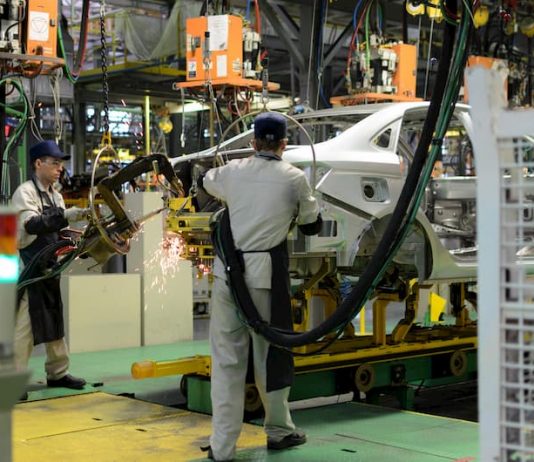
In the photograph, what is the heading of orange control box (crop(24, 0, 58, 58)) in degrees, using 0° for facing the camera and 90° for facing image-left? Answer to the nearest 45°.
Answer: approximately 0°

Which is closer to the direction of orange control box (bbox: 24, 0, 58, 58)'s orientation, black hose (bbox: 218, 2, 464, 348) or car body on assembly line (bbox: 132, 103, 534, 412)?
the black hose

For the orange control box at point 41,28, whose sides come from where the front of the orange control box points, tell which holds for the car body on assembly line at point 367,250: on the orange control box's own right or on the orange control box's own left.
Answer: on the orange control box's own left

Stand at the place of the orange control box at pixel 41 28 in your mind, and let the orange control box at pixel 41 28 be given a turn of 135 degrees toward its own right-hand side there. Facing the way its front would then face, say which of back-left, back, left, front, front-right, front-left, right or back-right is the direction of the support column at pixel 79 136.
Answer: front-right

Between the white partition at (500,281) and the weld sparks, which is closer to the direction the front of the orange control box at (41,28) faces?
the white partition

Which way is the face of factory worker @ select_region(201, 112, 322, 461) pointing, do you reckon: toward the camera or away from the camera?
away from the camera

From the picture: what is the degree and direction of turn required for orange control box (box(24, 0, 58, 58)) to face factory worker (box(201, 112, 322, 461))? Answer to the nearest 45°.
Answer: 0° — it already faces them

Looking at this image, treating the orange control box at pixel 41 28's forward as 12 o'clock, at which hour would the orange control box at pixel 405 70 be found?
the orange control box at pixel 405 70 is roughly at 8 o'clock from the orange control box at pixel 41 28.
